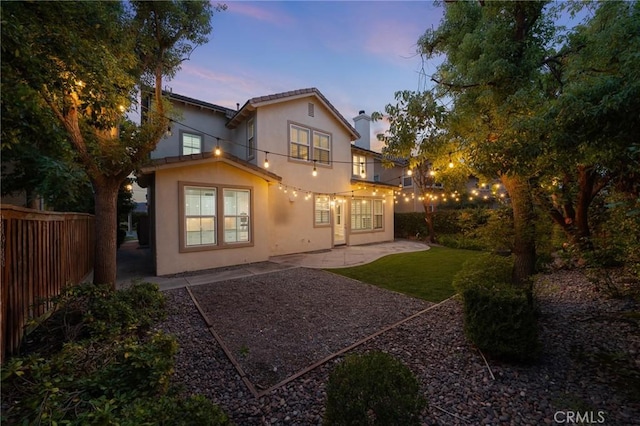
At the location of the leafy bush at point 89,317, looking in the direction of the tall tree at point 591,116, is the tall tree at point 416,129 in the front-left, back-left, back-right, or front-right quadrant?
front-left

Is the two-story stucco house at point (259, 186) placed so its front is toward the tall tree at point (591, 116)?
no

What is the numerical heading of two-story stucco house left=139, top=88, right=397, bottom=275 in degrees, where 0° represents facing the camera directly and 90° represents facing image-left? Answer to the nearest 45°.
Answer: approximately 135°

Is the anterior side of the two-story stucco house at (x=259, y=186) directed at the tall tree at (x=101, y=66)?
no

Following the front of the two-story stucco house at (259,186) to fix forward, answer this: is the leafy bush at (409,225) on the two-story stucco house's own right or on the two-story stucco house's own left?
on the two-story stucco house's own right

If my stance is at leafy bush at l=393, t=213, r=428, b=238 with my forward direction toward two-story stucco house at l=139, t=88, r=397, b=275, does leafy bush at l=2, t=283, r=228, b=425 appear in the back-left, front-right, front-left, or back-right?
front-left

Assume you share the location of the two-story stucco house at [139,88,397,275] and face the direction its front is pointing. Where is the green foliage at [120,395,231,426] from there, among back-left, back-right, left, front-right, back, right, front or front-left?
back-left

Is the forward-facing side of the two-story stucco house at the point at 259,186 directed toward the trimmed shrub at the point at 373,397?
no

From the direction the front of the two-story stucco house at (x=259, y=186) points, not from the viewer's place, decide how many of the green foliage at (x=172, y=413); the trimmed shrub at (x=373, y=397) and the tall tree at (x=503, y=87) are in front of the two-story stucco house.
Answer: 0

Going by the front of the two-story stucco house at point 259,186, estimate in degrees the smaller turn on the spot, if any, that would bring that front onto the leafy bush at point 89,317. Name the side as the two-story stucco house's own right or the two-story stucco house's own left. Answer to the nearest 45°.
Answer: approximately 135° to the two-story stucco house's own left
